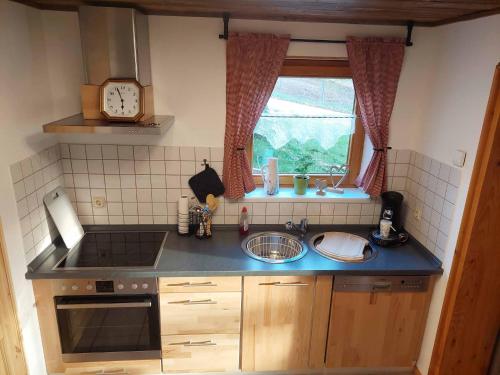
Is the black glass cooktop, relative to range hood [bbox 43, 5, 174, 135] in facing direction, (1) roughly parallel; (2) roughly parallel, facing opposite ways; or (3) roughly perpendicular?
roughly parallel

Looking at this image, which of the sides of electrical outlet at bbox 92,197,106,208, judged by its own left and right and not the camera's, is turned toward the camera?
front

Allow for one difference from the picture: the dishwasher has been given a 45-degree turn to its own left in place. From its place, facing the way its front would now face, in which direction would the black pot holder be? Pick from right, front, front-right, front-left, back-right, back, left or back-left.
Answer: back-right

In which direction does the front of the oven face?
toward the camera

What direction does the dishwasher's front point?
toward the camera

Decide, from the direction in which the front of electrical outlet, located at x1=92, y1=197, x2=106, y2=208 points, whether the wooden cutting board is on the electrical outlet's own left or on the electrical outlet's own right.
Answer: on the electrical outlet's own left

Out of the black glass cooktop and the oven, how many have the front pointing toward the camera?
2

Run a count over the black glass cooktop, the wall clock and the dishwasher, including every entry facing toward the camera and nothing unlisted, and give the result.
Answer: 3

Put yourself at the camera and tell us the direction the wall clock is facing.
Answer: facing the viewer

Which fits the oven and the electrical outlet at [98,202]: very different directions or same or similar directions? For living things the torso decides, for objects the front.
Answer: same or similar directions
